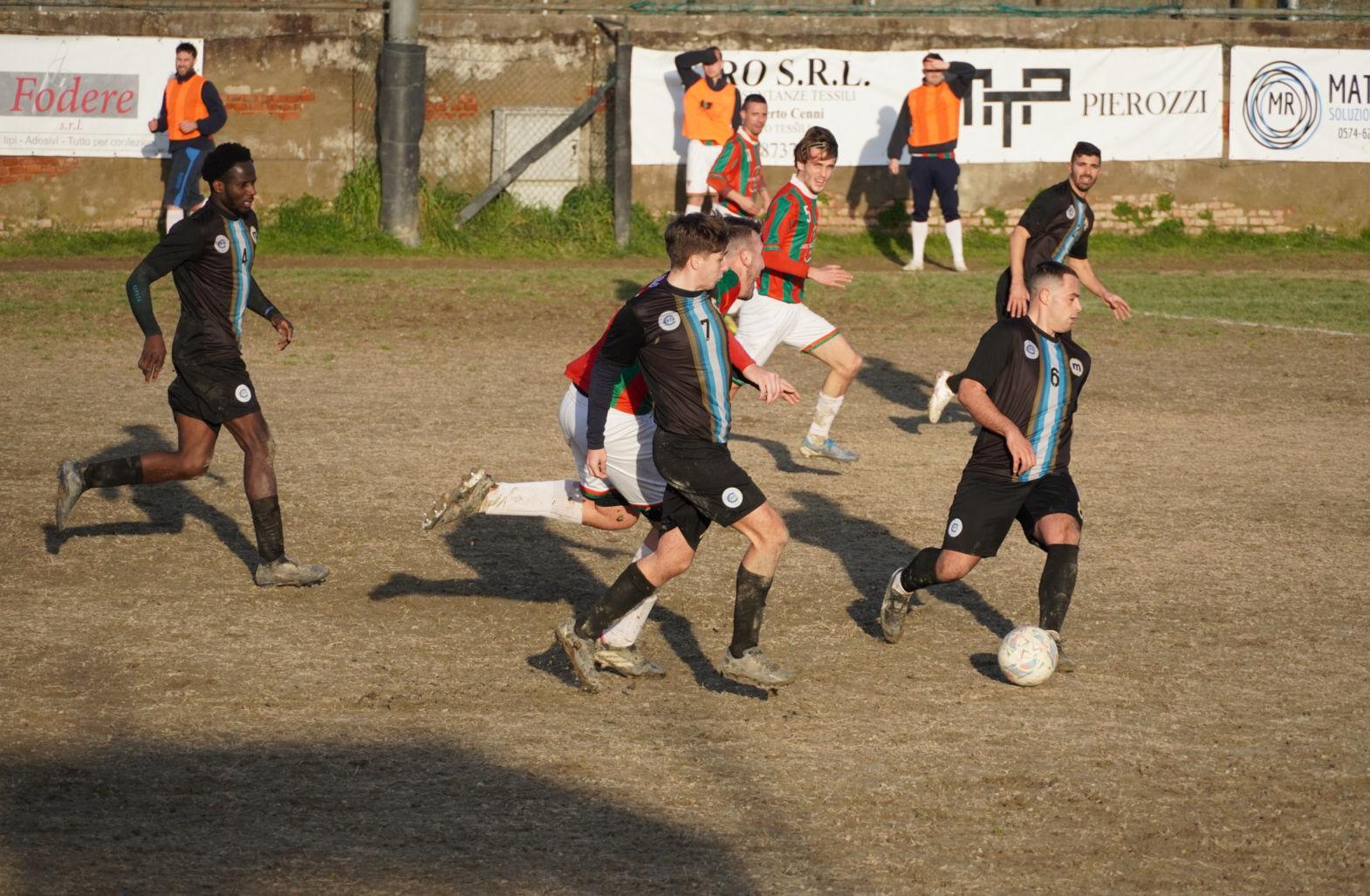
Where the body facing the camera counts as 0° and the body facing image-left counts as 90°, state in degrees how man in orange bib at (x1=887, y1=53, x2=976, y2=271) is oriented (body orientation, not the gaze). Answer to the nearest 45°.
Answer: approximately 0°

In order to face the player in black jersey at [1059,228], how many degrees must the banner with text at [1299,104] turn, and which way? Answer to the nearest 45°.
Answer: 0° — it already faces them

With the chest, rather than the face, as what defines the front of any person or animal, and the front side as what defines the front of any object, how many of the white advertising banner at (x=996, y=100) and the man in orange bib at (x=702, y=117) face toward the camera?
2

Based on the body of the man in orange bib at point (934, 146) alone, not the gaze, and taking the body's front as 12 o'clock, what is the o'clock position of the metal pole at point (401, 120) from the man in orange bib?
The metal pole is roughly at 3 o'clock from the man in orange bib.
